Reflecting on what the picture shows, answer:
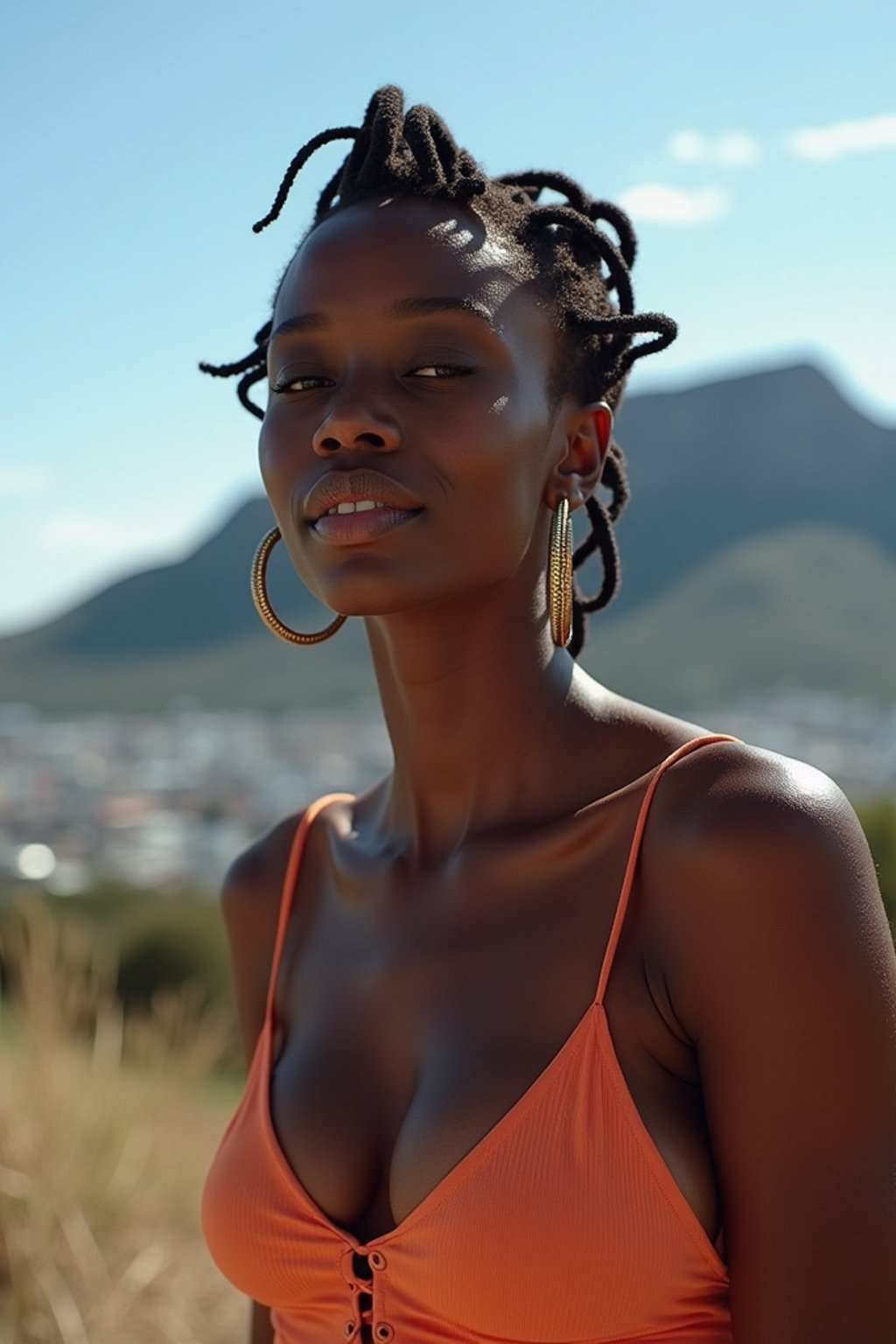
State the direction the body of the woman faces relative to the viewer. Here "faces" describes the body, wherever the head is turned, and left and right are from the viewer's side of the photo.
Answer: facing the viewer and to the left of the viewer

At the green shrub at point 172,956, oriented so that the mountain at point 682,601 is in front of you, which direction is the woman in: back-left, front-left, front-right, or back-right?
back-right

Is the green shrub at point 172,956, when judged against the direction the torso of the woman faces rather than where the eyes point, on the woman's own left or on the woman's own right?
on the woman's own right

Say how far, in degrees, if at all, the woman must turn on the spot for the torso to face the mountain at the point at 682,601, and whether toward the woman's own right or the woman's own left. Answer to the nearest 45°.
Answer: approximately 135° to the woman's own right

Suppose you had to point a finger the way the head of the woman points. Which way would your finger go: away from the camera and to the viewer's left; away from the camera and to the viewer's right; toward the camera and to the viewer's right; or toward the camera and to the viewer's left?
toward the camera and to the viewer's left
